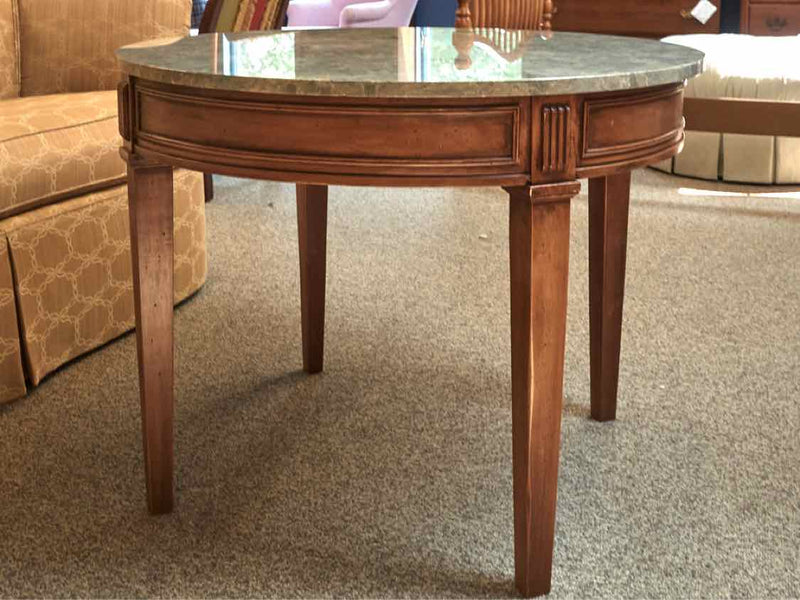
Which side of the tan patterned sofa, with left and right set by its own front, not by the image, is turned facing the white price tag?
left

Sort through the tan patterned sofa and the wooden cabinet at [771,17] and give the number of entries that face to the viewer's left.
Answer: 0

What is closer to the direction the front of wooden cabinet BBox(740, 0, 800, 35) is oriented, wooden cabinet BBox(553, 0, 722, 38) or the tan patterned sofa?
the tan patterned sofa

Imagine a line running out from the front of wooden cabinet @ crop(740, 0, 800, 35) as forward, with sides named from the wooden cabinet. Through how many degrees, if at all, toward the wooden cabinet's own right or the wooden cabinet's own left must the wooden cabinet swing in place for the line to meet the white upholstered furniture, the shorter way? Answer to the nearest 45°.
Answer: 0° — it already faces it

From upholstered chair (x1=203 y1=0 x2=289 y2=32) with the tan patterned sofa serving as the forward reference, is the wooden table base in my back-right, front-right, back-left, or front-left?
front-left

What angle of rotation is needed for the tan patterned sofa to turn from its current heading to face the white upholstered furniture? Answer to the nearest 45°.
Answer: approximately 90° to its left

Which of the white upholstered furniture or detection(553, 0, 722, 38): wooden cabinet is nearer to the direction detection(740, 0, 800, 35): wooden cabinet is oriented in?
the white upholstered furniture

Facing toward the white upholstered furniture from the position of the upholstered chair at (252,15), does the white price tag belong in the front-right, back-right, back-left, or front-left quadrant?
front-left

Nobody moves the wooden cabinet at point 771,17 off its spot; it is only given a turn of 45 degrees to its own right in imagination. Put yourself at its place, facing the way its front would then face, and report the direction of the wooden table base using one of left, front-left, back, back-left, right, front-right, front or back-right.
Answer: front-left

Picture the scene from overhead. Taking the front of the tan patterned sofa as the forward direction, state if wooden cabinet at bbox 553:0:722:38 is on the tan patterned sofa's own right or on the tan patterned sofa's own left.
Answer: on the tan patterned sofa's own left

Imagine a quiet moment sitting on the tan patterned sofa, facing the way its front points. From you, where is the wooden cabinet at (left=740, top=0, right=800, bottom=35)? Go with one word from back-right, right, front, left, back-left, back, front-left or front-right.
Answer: left

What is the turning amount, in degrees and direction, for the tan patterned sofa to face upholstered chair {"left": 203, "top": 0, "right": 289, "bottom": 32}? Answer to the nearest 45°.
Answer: approximately 90° to its left

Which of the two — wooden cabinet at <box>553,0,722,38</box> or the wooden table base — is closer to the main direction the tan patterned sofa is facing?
the wooden table base

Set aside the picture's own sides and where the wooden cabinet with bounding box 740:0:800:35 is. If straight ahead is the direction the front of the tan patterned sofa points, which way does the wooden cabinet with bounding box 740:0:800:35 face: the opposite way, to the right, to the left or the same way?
to the right

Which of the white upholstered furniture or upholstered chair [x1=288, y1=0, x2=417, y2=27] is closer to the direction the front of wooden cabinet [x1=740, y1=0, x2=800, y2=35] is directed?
the white upholstered furniture

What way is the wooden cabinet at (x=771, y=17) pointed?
toward the camera
